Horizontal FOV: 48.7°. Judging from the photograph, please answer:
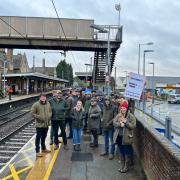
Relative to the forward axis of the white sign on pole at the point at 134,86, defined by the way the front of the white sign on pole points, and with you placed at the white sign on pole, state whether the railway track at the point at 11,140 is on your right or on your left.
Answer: on your right

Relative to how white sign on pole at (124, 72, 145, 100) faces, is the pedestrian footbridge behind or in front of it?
behind

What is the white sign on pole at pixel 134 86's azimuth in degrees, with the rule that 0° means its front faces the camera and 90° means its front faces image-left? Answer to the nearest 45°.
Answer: approximately 0°
